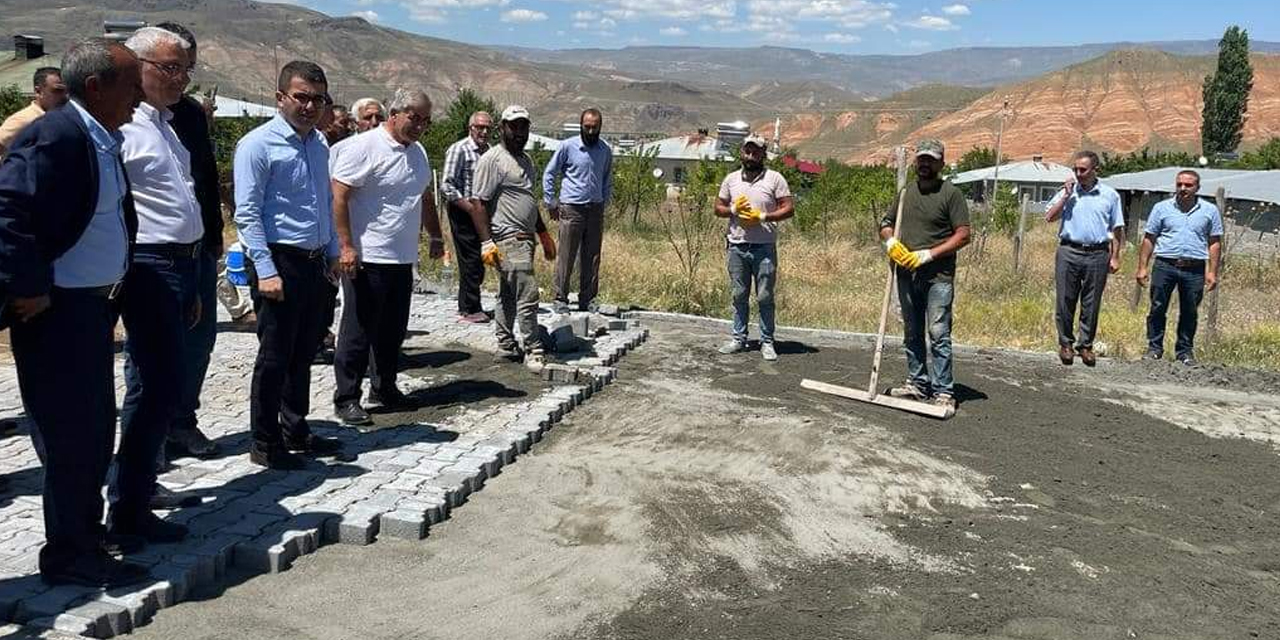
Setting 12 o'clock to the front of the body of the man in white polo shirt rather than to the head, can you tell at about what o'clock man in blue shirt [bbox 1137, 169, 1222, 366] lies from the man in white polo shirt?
The man in blue shirt is roughly at 10 o'clock from the man in white polo shirt.

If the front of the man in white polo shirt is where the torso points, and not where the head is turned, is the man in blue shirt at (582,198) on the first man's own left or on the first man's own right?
on the first man's own left

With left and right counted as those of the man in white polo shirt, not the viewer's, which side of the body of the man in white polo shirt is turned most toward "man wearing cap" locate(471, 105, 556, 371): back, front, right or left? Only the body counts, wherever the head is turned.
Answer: left

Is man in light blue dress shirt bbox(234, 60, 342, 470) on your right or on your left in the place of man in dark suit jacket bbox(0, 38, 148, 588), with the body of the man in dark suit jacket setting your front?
on your left

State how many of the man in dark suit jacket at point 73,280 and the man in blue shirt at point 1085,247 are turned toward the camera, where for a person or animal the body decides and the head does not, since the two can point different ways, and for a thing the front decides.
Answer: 1

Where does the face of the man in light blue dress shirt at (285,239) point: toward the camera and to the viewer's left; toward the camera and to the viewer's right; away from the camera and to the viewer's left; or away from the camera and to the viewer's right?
toward the camera and to the viewer's right

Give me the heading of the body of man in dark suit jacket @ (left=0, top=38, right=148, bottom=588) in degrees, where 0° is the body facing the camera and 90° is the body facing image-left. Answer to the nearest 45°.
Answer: approximately 270°

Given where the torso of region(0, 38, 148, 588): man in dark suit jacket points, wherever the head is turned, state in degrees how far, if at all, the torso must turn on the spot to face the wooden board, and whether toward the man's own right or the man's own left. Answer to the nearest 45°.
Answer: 0° — they already face it

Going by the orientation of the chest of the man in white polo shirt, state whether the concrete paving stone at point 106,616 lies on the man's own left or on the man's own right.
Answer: on the man's own right

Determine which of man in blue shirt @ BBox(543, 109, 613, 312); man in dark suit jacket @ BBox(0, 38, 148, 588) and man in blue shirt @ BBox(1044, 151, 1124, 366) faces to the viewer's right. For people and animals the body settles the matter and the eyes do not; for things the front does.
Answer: the man in dark suit jacket

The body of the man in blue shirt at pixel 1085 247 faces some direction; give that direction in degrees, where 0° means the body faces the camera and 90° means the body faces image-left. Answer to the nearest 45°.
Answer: approximately 0°

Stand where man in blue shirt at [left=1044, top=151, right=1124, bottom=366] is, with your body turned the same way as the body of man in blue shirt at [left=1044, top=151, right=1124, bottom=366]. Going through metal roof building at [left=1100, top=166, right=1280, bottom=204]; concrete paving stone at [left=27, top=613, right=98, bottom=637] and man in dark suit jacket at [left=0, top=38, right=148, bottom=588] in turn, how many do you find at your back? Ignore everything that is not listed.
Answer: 1
